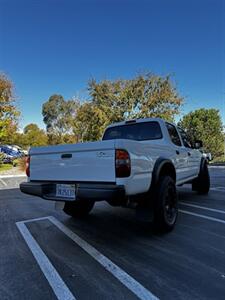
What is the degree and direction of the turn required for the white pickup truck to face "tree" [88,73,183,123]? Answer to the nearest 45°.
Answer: approximately 45° to its left

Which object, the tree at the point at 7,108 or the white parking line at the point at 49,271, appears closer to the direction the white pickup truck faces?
the tree

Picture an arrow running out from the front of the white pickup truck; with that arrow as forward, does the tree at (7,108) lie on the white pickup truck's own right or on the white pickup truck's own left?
on the white pickup truck's own left

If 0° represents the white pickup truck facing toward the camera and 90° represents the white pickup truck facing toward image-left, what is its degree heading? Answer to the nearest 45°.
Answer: approximately 225°

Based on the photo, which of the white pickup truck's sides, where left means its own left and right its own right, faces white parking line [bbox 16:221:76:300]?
back
